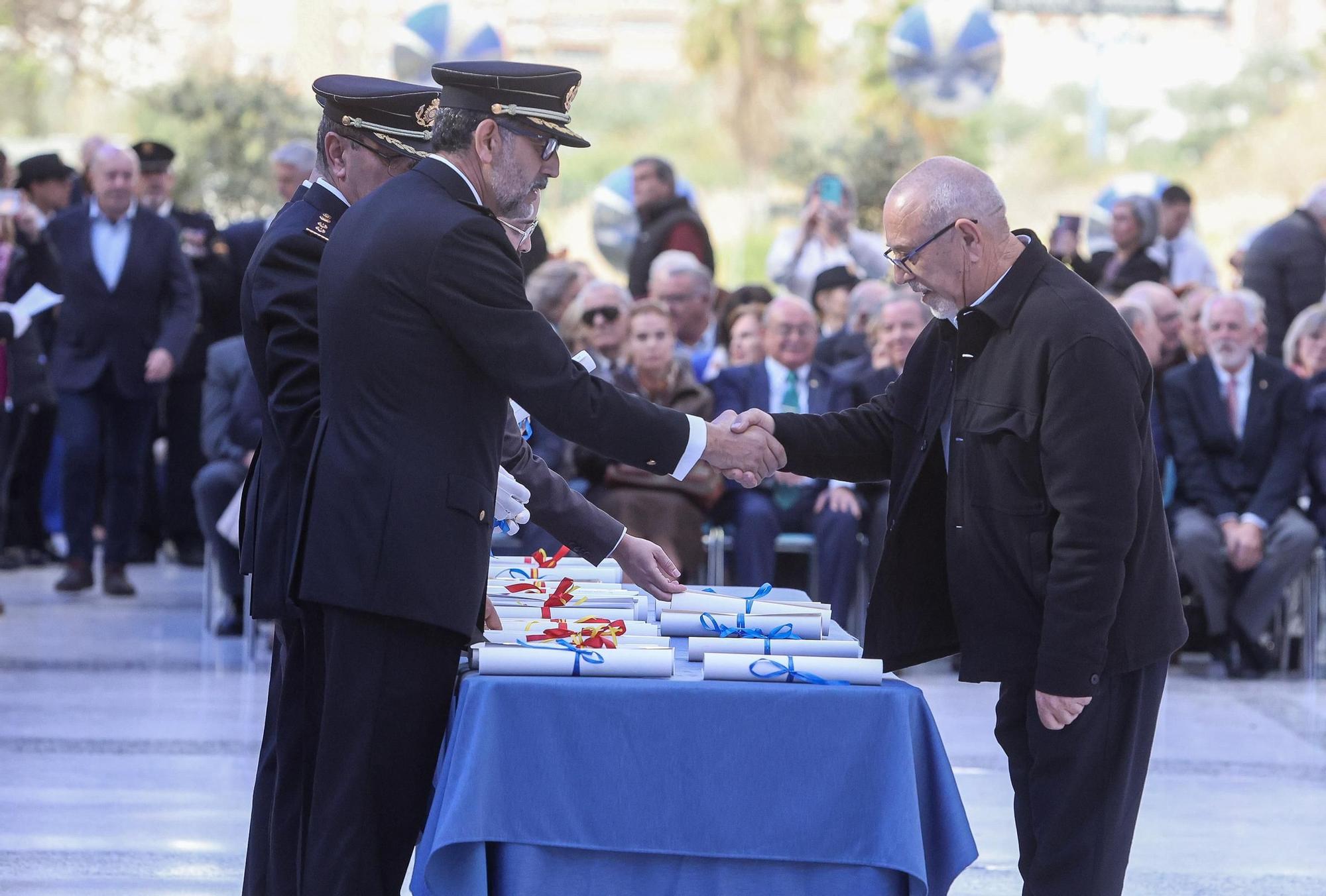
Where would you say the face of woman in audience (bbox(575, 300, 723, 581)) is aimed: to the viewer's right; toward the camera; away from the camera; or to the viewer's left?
toward the camera

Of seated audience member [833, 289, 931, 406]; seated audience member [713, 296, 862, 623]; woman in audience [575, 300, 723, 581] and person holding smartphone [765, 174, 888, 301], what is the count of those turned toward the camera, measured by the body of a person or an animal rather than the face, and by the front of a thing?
4

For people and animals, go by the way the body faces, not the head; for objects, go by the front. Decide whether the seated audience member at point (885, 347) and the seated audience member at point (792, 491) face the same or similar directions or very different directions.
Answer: same or similar directions

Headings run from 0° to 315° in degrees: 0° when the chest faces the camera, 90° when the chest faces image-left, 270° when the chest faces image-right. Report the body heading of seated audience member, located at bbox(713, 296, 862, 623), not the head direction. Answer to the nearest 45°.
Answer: approximately 0°

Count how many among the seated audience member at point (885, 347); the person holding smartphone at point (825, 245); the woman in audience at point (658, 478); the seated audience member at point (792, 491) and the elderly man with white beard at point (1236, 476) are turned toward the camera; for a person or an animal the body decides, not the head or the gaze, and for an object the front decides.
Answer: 5

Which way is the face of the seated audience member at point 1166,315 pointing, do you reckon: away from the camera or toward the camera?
toward the camera

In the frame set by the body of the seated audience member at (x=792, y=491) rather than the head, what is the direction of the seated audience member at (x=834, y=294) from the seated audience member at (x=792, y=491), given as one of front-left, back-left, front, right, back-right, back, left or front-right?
back

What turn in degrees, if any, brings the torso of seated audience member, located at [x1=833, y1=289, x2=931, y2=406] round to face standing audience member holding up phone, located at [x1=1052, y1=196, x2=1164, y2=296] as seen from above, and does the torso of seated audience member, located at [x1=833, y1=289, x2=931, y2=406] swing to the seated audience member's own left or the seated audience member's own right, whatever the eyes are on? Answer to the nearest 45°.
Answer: approximately 135° to the seated audience member's own left

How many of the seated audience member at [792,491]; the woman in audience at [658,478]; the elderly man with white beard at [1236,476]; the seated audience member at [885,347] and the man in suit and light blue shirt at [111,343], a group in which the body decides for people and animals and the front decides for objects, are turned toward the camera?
5

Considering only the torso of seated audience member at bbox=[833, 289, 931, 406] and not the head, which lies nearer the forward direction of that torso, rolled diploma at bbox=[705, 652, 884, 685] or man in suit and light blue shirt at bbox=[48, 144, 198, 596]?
the rolled diploma

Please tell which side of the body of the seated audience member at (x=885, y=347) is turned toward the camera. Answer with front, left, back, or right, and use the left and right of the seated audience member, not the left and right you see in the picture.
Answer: front

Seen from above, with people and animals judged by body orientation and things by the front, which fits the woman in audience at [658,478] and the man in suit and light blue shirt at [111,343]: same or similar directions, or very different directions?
same or similar directions

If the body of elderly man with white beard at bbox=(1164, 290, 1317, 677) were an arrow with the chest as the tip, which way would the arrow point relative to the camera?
toward the camera

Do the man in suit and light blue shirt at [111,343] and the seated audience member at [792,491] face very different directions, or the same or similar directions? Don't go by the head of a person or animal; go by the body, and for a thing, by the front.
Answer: same or similar directions

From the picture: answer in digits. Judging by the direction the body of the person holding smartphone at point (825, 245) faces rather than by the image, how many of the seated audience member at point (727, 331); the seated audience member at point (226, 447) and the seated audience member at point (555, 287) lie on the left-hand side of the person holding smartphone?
0

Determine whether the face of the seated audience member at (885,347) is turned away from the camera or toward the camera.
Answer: toward the camera

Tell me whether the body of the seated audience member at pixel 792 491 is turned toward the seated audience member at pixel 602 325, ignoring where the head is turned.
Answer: no

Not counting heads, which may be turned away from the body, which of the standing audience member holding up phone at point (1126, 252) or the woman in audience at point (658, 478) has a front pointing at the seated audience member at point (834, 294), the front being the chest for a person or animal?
the standing audience member holding up phone at point (1126, 252)

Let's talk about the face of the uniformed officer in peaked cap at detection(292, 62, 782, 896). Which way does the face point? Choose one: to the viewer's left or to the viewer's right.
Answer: to the viewer's right

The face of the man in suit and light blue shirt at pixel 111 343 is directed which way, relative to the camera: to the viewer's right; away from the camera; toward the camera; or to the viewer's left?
toward the camera

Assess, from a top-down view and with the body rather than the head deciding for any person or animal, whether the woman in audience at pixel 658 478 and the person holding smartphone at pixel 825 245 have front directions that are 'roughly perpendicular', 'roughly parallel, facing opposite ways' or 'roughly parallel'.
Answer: roughly parallel
